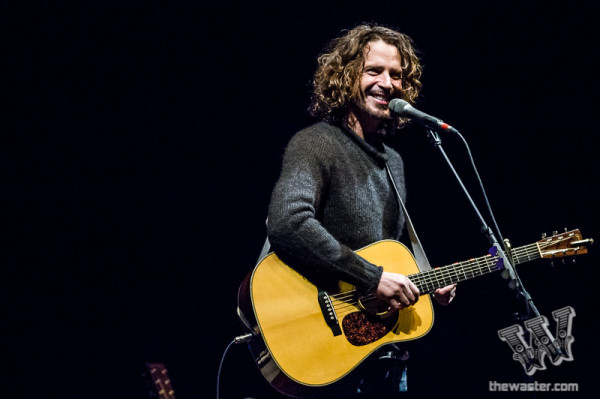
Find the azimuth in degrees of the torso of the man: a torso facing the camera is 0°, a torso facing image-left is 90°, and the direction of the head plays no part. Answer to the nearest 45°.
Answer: approximately 315°

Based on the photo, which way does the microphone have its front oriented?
to the viewer's left
